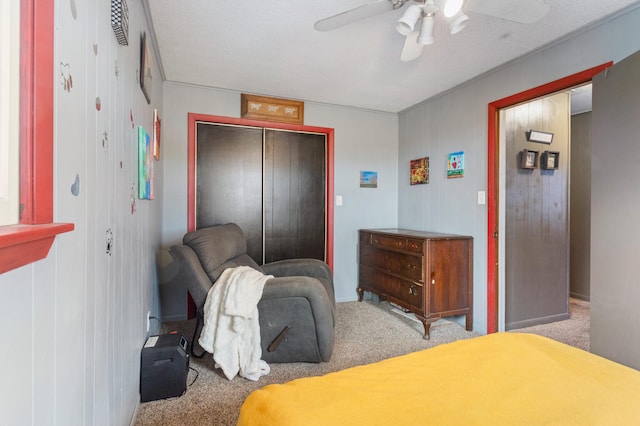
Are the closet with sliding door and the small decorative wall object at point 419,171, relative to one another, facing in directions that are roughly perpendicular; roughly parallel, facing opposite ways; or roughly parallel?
roughly perpendicular

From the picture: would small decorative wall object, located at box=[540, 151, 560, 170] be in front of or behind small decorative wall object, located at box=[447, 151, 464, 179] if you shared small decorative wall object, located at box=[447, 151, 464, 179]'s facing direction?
behind

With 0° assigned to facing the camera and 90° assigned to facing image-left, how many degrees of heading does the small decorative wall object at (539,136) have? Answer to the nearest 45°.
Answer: approximately 315°

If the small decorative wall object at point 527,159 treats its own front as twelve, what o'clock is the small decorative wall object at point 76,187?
the small decorative wall object at point 76,187 is roughly at 2 o'clock from the small decorative wall object at point 527,159.

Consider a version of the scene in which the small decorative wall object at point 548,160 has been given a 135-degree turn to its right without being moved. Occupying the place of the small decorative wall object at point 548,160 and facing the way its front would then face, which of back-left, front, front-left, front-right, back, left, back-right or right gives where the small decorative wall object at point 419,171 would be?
front

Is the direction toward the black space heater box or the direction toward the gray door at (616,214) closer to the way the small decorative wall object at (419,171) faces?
the black space heater box

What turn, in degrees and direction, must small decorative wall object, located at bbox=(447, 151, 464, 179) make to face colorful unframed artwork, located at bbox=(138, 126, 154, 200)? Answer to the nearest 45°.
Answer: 0° — it already faces it
